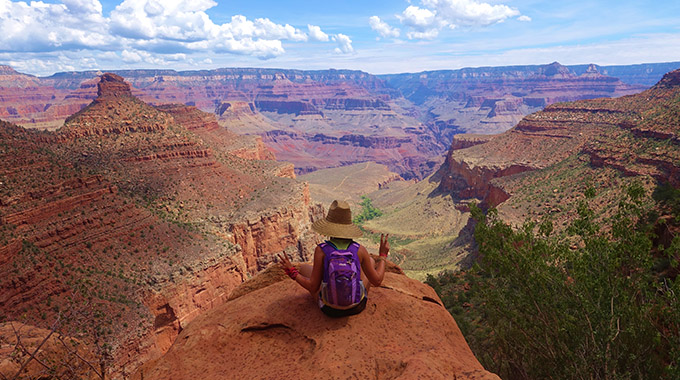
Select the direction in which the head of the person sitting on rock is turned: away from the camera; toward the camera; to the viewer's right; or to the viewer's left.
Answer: away from the camera

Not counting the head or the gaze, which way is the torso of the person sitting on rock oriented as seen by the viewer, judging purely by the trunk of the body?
away from the camera

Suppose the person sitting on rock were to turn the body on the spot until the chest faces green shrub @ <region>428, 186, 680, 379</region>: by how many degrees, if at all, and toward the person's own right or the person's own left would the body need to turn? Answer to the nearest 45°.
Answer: approximately 90° to the person's own right

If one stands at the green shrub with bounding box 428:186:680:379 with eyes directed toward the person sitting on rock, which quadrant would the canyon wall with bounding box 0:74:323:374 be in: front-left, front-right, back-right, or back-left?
front-right

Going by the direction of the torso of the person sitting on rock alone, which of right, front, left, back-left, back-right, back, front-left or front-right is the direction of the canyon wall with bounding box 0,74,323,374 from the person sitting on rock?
front-left

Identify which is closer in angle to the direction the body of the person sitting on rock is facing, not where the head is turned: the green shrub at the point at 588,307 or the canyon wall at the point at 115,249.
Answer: the canyon wall

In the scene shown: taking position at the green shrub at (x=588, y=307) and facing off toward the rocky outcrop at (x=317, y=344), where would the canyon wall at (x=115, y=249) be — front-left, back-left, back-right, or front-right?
front-right
